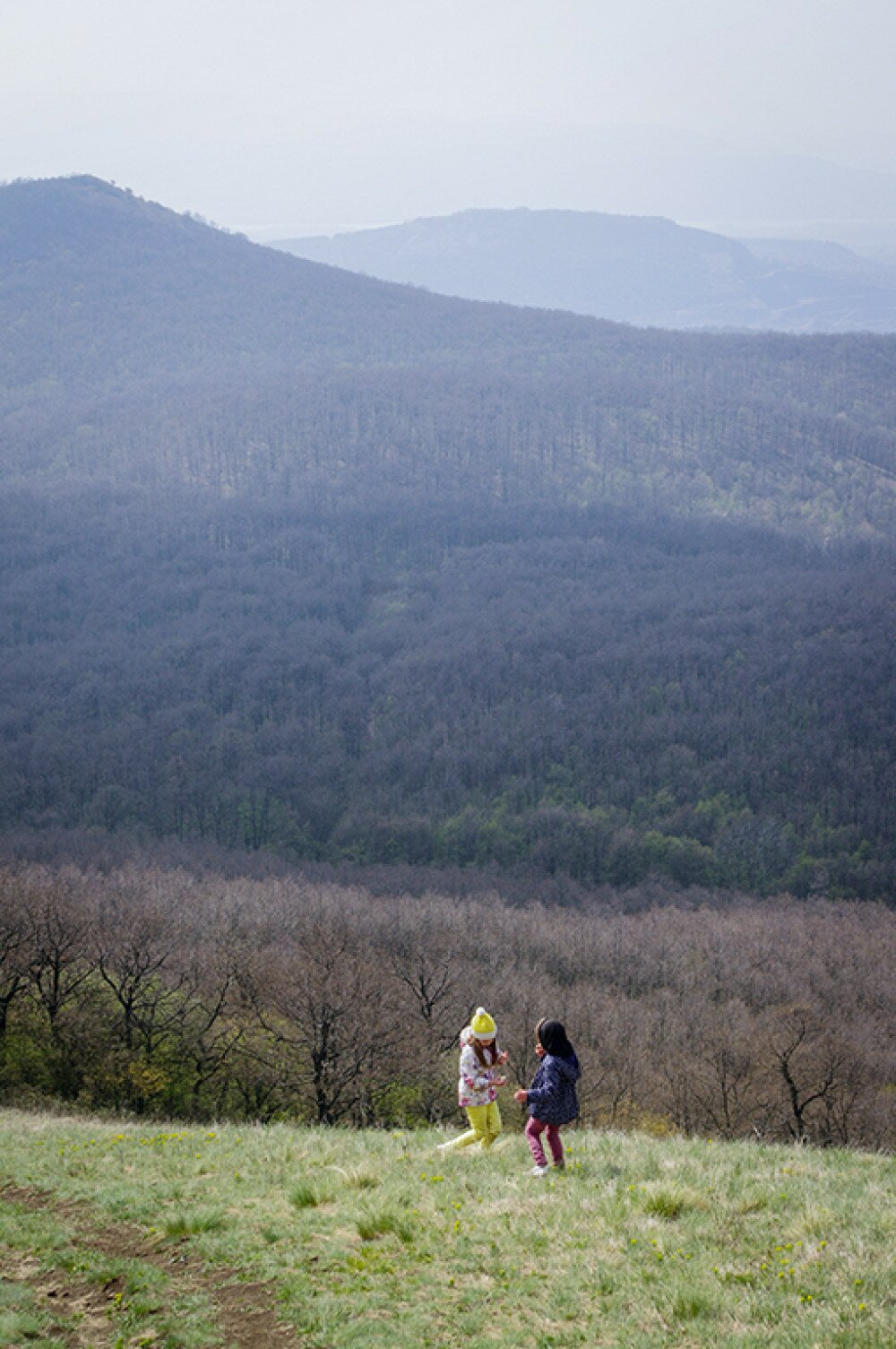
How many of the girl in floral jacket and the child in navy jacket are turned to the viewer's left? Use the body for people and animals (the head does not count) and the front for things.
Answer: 1

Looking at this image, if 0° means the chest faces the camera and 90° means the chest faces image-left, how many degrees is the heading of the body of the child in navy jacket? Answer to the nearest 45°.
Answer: approximately 90°

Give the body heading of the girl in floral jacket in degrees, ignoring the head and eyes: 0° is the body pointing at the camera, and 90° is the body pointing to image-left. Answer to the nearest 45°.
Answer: approximately 315°

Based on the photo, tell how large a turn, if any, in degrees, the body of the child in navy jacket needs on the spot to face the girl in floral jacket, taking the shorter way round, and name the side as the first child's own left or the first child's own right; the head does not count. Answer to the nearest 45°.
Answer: approximately 45° to the first child's own right
